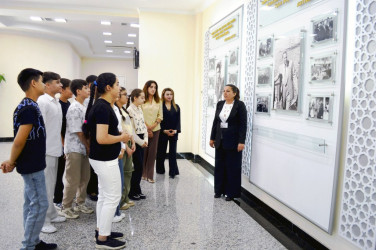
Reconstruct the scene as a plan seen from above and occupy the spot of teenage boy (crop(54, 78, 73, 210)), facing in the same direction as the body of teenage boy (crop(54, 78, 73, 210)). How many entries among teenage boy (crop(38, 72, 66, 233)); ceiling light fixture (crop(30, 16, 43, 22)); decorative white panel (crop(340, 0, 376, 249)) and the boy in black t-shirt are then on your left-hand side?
1

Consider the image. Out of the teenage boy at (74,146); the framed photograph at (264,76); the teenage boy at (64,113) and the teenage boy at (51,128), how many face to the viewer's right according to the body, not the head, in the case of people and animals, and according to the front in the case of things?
3

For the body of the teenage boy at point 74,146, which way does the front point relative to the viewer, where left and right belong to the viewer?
facing to the right of the viewer

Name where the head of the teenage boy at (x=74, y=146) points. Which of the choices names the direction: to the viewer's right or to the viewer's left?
to the viewer's right

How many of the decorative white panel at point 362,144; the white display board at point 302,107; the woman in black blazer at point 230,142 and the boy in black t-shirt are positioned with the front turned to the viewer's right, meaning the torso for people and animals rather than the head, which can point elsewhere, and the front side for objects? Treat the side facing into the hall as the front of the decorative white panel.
1

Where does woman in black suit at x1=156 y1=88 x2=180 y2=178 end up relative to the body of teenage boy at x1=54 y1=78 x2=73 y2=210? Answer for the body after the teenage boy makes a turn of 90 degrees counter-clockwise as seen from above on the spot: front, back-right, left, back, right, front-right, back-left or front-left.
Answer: front-right

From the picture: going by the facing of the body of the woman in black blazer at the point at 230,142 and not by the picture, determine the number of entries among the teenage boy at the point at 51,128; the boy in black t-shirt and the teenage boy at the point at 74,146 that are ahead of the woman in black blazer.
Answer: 3

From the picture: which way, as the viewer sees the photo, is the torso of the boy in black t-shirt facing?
to the viewer's right

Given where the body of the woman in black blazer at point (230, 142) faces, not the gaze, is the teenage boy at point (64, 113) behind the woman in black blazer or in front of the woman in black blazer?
in front

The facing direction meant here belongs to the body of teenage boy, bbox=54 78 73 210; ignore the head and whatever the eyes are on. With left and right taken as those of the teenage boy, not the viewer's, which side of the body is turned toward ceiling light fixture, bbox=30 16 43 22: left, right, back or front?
left

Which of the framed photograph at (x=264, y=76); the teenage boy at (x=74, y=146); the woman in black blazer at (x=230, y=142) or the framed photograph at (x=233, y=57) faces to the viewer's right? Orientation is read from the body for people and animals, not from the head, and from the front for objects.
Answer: the teenage boy

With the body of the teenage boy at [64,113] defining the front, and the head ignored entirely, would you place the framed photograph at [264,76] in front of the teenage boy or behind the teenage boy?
in front

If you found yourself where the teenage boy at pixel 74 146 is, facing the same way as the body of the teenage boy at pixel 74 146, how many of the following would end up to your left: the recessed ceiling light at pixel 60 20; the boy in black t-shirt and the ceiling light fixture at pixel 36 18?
2

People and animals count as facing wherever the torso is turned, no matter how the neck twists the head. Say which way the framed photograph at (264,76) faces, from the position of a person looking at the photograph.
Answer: facing the viewer and to the left of the viewer

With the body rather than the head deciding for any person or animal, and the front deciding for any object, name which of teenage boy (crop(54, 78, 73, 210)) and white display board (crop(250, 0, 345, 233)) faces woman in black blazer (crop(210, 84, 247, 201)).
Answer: the teenage boy

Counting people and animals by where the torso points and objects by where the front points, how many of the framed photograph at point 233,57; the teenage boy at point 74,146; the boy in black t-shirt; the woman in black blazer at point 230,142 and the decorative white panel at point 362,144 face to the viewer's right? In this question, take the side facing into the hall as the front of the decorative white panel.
2

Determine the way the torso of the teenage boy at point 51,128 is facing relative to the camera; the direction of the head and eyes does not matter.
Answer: to the viewer's right

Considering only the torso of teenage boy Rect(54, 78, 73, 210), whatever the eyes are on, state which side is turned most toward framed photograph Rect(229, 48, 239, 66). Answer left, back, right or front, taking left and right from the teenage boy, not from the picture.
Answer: front
